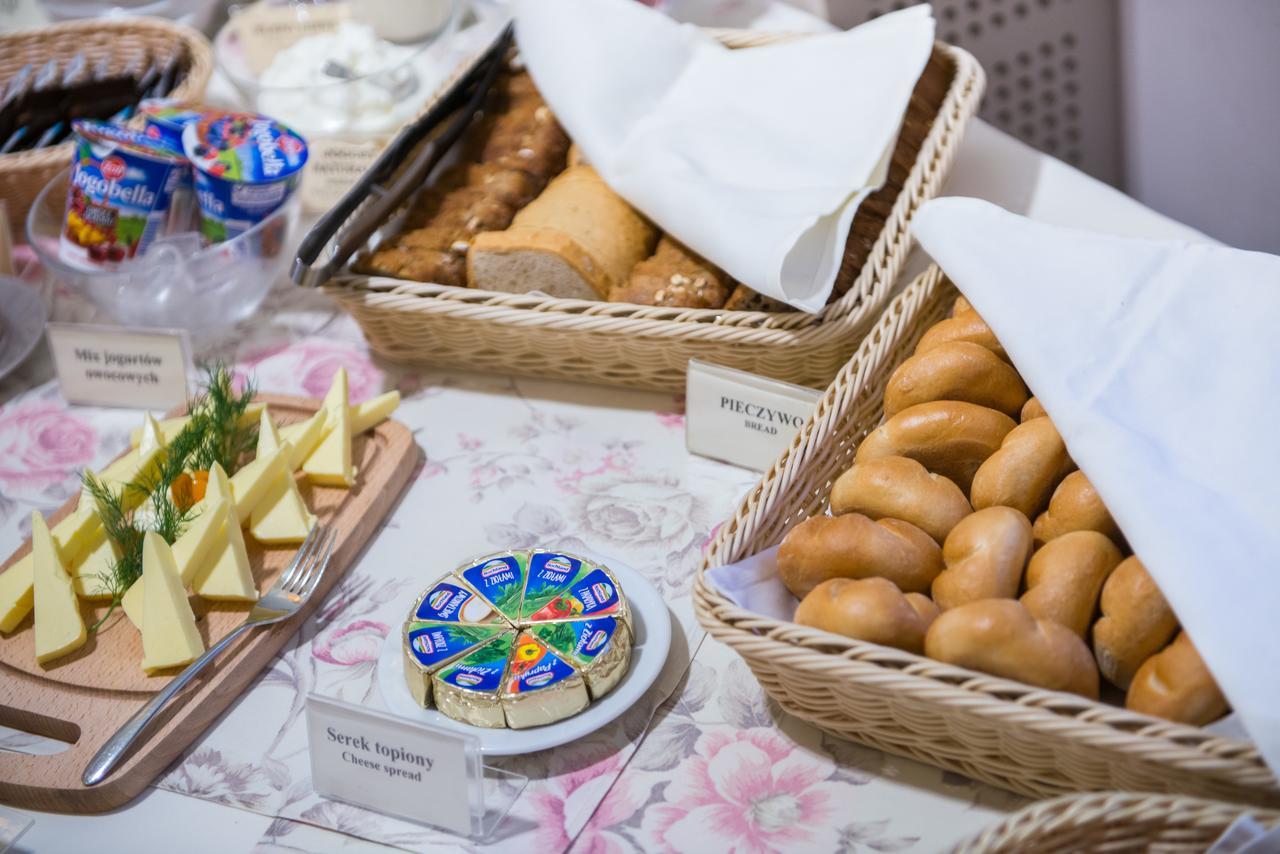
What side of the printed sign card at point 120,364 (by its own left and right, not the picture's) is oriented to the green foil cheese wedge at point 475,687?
front

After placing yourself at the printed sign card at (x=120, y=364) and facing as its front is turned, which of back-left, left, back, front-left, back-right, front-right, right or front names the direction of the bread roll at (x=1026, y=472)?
front-left

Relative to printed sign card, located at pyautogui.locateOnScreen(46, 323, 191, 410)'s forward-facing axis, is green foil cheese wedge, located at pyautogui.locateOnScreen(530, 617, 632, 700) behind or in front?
in front

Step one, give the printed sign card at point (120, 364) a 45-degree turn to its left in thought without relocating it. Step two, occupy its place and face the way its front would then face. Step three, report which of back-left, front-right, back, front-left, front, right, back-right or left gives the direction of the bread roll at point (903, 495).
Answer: front

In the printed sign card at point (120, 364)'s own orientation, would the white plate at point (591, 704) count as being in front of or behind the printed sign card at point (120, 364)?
in front

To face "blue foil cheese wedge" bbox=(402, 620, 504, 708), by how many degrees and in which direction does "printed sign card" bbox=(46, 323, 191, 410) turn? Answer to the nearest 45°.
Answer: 0° — it already faces it

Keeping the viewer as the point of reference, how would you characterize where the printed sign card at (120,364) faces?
facing the viewer

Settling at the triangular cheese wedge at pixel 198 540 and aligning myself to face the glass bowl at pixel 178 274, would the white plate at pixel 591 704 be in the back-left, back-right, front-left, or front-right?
back-right
